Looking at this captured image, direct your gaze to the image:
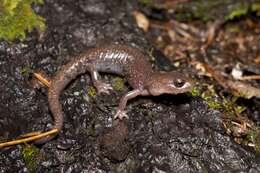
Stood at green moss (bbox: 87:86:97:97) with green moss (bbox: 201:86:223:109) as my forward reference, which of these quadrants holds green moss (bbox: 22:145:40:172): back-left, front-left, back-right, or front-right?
back-right

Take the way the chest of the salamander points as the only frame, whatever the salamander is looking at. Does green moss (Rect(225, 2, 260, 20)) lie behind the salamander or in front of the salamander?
in front

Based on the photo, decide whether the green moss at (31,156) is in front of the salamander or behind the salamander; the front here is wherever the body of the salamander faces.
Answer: behind

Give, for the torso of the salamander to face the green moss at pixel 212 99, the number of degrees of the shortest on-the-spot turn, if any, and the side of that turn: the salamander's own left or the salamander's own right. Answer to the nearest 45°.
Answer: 0° — it already faces it

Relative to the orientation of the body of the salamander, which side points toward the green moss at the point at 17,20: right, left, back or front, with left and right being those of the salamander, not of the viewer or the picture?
back

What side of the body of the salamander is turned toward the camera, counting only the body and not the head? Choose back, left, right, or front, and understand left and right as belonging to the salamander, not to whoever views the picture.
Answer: right

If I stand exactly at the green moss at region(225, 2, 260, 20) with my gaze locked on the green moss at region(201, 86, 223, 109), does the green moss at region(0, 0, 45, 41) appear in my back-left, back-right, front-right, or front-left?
front-right

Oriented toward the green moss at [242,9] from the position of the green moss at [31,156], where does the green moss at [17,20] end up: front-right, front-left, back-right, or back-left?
front-left
